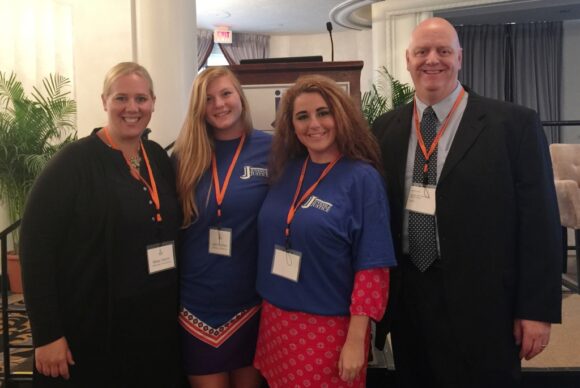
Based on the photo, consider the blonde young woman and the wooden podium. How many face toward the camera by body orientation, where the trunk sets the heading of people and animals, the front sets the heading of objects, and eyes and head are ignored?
2

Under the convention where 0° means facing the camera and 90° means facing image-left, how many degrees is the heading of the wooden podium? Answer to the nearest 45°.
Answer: approximately 0°

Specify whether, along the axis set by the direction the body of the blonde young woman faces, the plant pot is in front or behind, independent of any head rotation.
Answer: behind

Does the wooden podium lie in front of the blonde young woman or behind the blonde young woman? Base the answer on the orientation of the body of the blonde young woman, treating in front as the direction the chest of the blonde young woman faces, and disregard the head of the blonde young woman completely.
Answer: behind
